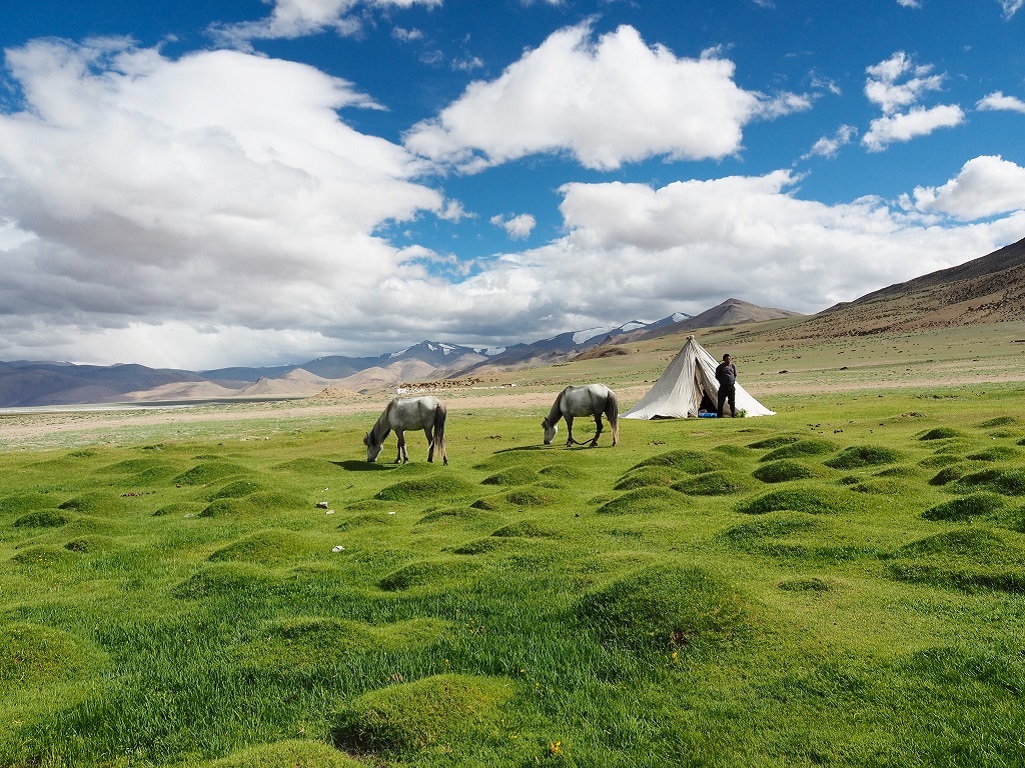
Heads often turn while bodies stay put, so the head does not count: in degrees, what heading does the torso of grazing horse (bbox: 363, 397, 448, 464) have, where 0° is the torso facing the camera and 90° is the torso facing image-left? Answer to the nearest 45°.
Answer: approximately 90°

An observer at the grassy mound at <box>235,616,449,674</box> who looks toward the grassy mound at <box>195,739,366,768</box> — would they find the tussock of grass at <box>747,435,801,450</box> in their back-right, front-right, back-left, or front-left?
back-left

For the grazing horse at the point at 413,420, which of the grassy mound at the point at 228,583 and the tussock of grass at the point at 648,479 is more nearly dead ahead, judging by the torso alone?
the grassy mound

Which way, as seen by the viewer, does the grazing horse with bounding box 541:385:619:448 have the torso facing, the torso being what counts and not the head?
to the viewer's left

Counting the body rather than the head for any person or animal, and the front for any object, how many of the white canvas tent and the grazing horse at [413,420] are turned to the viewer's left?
1

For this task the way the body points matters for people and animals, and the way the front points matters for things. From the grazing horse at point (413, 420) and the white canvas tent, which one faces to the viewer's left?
the grazing horse

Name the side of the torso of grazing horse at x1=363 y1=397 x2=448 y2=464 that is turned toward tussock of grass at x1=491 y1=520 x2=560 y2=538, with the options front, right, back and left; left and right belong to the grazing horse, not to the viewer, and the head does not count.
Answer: left

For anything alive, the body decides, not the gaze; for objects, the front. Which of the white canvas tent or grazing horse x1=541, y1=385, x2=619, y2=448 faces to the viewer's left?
the grazing horse

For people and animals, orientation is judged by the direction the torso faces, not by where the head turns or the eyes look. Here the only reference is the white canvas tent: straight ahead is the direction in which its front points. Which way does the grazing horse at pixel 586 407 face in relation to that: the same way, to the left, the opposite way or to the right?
to the right

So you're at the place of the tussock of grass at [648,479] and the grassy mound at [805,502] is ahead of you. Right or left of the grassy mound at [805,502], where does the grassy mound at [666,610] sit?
right

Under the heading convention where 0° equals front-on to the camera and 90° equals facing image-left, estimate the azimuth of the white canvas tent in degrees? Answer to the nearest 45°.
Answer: approximately 0°

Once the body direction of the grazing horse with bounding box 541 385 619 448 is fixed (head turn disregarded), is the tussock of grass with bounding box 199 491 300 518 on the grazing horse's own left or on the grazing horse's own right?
on the grazing horse's own left
